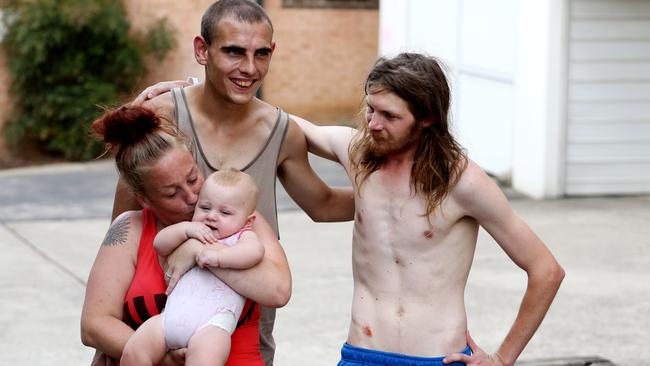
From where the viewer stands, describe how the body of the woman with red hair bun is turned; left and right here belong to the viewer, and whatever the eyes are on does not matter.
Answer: facing the viewer and to the right of the viewer

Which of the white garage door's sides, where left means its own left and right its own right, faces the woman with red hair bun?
front

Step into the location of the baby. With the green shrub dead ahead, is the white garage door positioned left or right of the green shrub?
right

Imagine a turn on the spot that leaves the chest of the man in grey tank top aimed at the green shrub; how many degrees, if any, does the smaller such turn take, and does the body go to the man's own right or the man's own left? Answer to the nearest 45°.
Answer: approximately 180°

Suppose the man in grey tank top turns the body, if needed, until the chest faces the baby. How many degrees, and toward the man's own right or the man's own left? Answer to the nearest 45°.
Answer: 0° — they already face them

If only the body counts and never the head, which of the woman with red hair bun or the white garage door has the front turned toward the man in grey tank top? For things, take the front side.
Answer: the white garage door

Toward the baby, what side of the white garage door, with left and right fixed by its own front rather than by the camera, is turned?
front

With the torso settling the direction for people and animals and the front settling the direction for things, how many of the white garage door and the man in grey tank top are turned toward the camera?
2

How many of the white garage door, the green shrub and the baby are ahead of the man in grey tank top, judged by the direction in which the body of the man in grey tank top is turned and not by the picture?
1

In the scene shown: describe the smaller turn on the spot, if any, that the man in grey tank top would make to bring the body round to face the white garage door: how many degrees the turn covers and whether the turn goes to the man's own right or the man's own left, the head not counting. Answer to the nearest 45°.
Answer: approximately 135° to the man's own left
